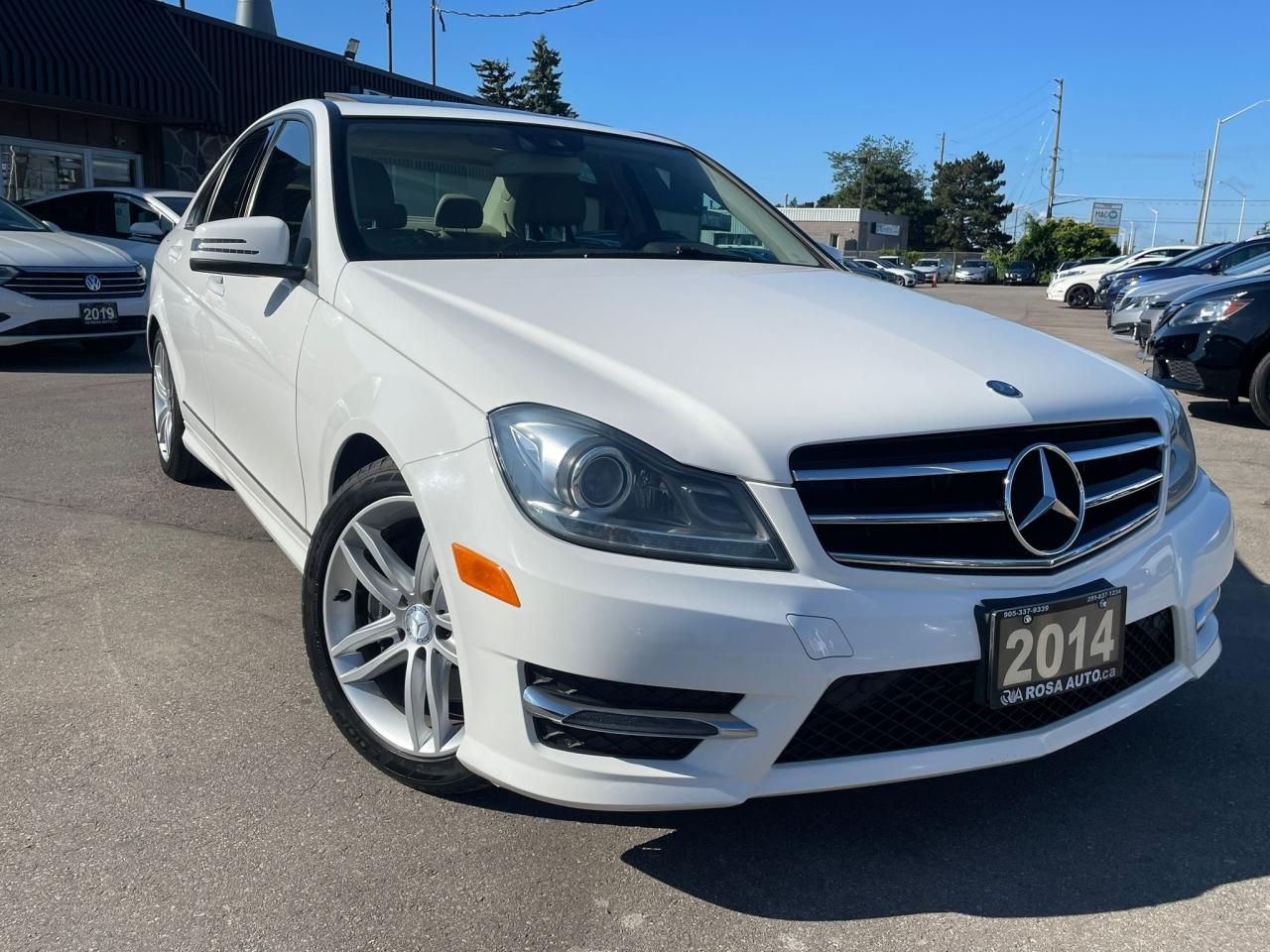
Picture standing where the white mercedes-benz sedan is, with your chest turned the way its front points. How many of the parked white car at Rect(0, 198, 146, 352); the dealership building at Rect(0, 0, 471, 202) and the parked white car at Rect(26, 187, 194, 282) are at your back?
3

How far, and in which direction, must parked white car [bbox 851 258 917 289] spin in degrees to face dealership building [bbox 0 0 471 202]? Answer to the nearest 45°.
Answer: approximately 90° to its right

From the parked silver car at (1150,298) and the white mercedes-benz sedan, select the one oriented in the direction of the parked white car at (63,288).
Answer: the parked silver car at (1150,298)

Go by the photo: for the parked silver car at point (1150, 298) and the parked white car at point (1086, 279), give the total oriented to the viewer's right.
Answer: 0

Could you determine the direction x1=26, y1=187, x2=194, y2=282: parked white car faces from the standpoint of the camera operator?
facing the viewer and to the right of the viewer

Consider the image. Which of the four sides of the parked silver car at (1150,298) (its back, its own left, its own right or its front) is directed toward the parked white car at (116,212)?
front

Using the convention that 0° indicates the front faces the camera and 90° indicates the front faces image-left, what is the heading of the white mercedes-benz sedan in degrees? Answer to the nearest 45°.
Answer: approximately 315°

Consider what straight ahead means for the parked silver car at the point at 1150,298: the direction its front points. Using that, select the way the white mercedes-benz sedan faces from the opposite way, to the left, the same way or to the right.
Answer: to the left

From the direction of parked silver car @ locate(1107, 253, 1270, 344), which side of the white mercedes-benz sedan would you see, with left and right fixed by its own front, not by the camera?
left

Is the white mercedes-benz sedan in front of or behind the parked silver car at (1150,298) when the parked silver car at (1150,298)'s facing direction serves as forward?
in front

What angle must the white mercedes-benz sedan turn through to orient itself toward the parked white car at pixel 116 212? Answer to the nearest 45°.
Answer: approximately 180°

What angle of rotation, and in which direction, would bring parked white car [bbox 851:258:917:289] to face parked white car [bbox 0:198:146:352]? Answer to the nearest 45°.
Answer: approximately 90° to its right

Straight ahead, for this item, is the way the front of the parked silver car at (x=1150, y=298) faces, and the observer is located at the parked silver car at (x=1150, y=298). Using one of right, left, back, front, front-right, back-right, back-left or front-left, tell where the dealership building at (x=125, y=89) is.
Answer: front-right

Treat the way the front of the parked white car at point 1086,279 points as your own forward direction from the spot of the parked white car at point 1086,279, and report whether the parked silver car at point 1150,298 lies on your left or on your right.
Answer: on your left
